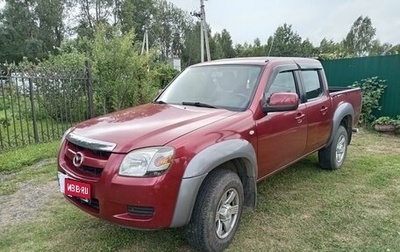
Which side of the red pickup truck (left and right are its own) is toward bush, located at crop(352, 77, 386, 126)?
back

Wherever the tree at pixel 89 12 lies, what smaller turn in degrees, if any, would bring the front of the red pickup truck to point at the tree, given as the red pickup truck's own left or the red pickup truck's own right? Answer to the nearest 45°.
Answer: approximately 135° to the red pickup truck's own right

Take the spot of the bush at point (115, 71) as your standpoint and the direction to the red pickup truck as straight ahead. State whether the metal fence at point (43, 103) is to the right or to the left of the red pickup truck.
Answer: right

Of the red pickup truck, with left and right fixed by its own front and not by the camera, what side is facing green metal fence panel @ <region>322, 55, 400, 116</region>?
back

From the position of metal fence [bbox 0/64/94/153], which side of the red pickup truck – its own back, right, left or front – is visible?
right

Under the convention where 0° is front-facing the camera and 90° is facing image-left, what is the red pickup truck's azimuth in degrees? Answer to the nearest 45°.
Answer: approximately 45°

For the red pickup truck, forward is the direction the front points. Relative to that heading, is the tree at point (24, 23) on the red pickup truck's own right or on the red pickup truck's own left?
on the red pickup truck's own right

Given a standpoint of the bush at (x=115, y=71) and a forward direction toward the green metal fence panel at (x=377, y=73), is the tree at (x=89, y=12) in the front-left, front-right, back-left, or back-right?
back-left
